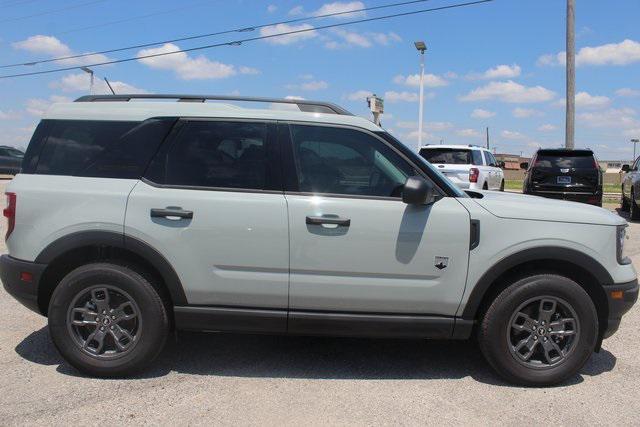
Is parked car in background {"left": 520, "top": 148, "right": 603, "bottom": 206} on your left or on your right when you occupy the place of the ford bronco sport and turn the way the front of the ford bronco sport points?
on your left

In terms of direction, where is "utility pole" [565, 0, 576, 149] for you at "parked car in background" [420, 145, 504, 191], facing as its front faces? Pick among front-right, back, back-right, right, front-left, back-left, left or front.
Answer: front

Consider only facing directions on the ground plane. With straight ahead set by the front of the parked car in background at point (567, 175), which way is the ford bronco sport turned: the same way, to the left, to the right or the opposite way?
to the right

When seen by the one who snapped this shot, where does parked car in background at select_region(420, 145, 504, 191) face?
facing away from the viewer and to the right of the viewer

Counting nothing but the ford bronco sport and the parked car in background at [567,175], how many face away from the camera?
1

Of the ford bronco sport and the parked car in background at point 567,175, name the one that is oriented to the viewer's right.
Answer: the ford bronco sport

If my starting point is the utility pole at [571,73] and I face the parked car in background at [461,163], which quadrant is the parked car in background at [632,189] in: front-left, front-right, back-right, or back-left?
front-left

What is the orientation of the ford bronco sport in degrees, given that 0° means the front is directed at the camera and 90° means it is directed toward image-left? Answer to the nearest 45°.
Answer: approximately 270°

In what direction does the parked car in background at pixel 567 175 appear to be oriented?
away from the camera

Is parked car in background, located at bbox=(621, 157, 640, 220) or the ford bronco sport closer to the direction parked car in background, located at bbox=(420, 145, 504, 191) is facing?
the parked car in background

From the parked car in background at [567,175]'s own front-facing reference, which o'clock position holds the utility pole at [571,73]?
The utility pole is roughly at 12 o'clock from the parked car in background.

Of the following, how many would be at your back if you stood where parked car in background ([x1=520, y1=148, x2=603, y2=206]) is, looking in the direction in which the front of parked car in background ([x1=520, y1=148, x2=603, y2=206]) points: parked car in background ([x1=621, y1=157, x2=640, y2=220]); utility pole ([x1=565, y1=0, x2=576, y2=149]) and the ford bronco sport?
1

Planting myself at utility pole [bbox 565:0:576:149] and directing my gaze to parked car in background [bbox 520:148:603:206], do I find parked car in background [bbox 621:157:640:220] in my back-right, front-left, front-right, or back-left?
front-left

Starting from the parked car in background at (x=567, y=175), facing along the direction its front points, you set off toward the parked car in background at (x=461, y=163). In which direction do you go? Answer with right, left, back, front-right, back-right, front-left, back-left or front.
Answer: left

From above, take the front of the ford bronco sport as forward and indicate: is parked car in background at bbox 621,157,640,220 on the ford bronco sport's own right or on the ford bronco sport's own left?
on the ford bronco sport's own left

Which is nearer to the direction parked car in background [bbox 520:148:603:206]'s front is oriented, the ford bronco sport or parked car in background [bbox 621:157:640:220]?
the parked car in background

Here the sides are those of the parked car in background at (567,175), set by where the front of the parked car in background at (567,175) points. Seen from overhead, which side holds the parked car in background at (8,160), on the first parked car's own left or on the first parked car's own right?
on the first parked car's own left
